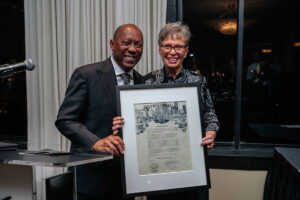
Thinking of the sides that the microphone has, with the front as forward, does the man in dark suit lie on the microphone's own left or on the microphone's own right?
on the microphone's own left

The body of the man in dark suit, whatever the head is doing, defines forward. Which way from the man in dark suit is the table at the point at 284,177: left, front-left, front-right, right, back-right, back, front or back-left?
front-left

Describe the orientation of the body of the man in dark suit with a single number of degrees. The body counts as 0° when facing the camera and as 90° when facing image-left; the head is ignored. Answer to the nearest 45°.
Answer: approximately 315°

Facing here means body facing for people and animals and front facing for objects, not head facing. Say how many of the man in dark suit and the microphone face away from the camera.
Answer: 0

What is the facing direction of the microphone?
to the viewer's right

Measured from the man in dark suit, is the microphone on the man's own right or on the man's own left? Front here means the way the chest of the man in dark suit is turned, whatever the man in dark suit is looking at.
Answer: on the man's own right

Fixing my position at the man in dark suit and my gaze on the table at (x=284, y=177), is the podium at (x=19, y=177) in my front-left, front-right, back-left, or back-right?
back-right

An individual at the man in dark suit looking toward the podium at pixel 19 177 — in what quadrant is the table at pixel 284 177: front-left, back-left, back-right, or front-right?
back-left
